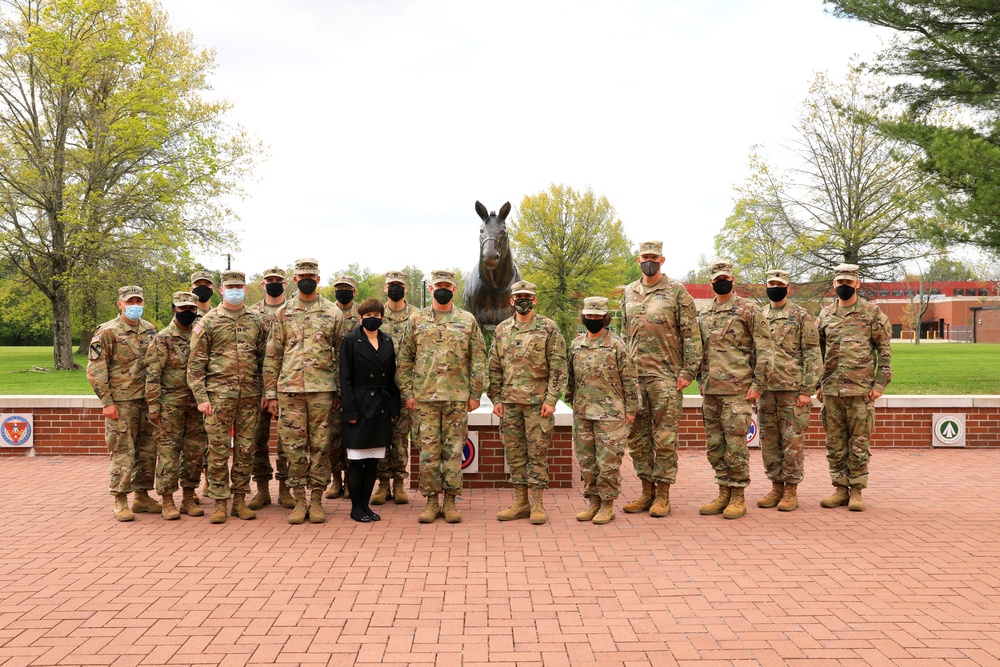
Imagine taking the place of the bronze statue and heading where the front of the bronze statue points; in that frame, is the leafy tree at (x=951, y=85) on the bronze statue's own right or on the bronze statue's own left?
on the bronze statue's own left

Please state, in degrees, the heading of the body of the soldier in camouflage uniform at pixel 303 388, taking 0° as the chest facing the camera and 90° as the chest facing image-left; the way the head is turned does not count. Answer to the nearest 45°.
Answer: approximately 0°

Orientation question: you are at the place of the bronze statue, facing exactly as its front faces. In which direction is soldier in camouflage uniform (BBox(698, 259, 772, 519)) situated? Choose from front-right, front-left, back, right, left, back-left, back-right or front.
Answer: front-left

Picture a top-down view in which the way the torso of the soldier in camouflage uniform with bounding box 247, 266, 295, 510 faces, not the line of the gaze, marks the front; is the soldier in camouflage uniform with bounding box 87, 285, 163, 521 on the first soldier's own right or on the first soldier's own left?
on the first soldier's own right

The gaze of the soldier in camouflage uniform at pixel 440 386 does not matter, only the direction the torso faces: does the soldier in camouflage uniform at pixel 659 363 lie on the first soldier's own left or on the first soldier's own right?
on the first soldier's own left

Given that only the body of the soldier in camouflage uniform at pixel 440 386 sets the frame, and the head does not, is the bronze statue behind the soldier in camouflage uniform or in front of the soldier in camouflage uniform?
behind

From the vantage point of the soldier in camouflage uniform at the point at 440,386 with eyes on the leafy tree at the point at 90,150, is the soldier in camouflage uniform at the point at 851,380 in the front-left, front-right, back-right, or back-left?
back-right

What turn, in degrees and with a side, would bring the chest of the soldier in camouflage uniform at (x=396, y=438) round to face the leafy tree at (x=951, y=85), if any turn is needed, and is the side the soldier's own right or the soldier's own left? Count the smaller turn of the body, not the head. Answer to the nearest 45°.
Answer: approximately 135° to the soldier's own left

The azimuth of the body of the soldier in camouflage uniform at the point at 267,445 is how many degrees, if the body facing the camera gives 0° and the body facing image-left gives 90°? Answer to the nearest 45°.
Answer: approximately 0°

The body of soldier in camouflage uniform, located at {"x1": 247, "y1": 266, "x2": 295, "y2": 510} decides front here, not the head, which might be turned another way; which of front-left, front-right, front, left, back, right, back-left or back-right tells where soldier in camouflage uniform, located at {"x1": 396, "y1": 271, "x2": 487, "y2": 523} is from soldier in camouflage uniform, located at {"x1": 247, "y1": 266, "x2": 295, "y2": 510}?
front-left

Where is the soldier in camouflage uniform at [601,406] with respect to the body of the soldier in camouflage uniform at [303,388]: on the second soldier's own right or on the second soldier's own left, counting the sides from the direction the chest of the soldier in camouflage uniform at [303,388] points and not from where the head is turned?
on the second soldier's own left

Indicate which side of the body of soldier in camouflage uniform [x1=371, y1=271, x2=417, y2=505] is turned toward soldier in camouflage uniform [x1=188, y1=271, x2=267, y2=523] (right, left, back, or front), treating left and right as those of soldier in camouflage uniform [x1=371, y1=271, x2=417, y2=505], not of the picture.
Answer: right

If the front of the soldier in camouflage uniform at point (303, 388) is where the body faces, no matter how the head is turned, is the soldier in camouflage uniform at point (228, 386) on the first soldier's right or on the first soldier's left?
on the first soldier's right
